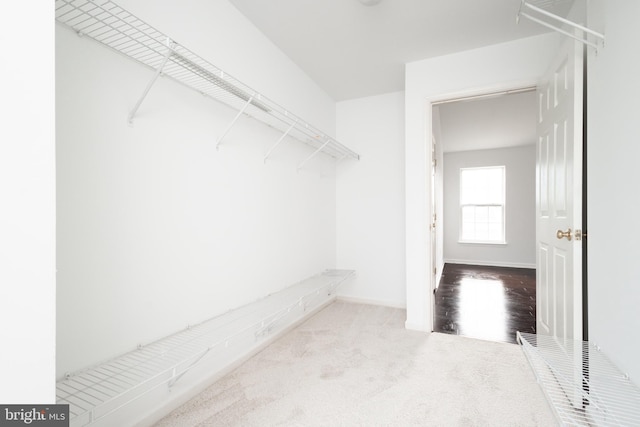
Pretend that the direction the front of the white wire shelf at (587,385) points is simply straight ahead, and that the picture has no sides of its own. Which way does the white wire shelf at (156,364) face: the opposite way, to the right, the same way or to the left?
the opposite way

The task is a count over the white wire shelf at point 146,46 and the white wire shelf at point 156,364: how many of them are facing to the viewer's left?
0

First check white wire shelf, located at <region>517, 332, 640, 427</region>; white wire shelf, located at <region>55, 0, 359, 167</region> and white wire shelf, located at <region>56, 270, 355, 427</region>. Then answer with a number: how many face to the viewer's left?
1

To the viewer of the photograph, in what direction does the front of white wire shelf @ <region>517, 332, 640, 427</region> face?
facing to the left of the viewer

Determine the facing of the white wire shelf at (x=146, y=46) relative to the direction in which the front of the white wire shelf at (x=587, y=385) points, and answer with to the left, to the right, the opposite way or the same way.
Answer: the opposite way

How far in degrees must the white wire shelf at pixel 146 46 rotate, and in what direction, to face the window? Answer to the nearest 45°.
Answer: approximately 90° to its left

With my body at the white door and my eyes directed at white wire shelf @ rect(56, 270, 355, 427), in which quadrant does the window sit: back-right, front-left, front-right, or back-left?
back-right

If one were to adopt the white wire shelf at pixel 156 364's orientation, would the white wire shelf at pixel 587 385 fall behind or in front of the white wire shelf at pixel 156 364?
in front

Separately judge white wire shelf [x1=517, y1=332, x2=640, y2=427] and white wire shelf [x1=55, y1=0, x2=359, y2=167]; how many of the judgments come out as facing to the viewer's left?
1

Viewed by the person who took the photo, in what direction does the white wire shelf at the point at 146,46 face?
facing the viewer and to the right of the viewer
